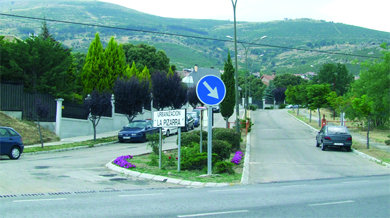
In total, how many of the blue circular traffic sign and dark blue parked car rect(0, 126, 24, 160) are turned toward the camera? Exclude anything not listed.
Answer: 1

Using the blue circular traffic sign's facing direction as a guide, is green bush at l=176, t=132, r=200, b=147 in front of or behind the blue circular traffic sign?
behind

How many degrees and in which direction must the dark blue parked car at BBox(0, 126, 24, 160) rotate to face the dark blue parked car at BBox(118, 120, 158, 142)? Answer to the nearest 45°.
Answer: approximately 135° to its right

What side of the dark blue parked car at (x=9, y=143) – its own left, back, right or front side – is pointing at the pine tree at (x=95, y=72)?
right

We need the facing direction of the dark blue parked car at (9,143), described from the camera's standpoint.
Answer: facing to the left of the viewer

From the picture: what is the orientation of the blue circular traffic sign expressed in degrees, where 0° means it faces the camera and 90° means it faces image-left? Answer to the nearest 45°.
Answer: approximately 0°

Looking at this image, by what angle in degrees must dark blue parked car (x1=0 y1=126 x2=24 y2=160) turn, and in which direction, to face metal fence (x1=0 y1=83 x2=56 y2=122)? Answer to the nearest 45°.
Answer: approximately 90° to its right
